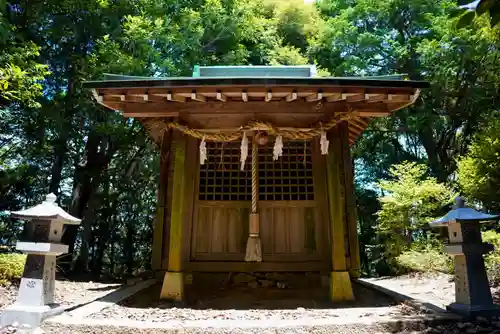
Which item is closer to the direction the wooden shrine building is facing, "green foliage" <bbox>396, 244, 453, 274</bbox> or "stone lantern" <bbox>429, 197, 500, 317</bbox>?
the stone lantern

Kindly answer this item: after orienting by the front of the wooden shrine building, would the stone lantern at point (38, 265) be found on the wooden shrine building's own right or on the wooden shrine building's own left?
on the wooden shrine building's own right

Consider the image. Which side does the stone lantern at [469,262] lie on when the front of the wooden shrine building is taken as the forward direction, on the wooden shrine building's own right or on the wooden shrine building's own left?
on the wooden shrine building's own left

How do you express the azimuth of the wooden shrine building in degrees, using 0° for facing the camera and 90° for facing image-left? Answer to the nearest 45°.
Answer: approximately 0°

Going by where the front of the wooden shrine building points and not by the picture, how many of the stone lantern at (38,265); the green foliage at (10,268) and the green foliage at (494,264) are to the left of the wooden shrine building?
1

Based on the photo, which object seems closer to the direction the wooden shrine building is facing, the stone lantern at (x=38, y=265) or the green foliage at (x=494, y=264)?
the stone lantern

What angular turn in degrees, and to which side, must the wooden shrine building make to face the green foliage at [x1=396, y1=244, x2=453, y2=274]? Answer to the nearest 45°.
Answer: approximately 135° to its left

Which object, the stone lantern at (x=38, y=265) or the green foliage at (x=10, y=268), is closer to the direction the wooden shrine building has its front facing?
the stone lantern

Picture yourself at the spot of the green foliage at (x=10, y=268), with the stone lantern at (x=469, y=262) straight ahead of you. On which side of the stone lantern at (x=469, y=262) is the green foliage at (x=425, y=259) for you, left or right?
left

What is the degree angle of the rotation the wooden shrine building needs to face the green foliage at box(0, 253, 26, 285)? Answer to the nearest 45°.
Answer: approximately 90° to its right

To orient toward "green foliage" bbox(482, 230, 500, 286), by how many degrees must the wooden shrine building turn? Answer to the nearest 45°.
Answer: approximately 90° to its left

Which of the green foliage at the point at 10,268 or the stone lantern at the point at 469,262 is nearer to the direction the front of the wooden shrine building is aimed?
the stone lantern

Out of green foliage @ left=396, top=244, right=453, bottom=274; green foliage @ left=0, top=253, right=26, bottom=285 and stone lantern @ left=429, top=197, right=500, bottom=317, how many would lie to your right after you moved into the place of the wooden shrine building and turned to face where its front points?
1
